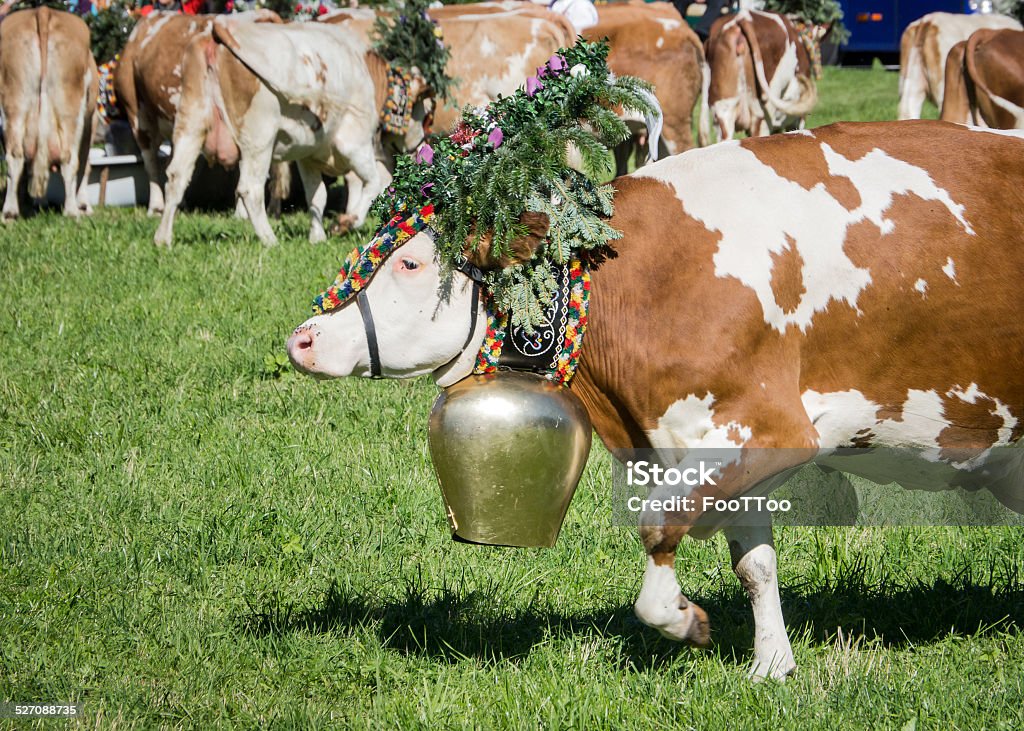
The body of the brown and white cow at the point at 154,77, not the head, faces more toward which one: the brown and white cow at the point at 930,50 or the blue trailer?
the blue trailer

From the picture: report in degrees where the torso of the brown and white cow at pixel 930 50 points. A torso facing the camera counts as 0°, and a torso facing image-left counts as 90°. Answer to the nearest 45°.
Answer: approximately 225°

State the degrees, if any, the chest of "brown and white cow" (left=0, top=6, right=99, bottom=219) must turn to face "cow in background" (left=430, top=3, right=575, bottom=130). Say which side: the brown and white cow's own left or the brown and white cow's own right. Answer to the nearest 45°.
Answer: approximately 90° to the brown and white cow's own right

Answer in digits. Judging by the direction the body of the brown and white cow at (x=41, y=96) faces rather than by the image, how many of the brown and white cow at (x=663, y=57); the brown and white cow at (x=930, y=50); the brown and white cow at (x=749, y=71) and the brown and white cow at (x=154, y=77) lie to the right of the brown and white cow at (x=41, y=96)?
4

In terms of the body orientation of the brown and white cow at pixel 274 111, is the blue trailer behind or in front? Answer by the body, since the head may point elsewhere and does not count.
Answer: in front

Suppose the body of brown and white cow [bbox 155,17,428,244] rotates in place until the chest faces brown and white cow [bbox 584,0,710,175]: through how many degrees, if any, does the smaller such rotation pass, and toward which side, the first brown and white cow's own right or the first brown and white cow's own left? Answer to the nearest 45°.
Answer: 0° — it already faces it

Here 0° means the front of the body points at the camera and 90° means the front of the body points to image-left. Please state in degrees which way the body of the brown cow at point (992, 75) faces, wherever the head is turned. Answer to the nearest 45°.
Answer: approximately 225°

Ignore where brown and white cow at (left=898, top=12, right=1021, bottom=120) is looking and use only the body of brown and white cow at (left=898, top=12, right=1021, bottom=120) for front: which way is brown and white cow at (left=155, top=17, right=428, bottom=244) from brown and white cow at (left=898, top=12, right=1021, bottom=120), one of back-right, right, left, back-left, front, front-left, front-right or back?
back

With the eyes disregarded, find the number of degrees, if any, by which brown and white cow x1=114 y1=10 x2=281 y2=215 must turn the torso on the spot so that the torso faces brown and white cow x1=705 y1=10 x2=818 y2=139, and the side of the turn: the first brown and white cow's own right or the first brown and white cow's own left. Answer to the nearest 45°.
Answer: approximately 45° to the first brown and white cow's own right

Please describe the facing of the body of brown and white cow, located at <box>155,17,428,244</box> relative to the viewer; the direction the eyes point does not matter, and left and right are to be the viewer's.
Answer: facing away from the viewer and to the right of the viewer

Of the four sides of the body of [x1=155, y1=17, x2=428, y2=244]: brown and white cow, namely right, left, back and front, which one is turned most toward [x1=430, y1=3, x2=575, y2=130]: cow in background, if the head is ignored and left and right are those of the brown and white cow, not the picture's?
front

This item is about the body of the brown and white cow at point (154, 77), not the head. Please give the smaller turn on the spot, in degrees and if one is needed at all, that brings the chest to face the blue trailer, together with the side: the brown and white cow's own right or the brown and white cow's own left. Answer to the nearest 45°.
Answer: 0° — it already faces it

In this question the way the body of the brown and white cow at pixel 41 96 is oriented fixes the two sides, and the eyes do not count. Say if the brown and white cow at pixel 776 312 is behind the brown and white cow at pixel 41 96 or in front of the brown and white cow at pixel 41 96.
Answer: behind

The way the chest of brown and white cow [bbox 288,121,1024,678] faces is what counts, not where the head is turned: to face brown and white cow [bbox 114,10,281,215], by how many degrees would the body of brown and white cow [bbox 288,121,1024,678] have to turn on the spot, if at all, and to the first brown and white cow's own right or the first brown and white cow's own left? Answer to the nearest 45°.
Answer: approximately 45° to the first brown and white cow's own right

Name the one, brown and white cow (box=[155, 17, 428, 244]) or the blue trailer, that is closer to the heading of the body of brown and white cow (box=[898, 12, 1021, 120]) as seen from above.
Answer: the blue trailer

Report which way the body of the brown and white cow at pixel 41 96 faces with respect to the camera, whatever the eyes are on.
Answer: away from the camera

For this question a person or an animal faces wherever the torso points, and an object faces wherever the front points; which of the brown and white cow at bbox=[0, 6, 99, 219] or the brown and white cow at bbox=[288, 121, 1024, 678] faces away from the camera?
the brown and white cow at bbox=[0, 6, 99, 219]

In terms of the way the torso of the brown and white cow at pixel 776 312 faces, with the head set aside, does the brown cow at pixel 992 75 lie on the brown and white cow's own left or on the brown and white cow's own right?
on the brown and white cow's own right
